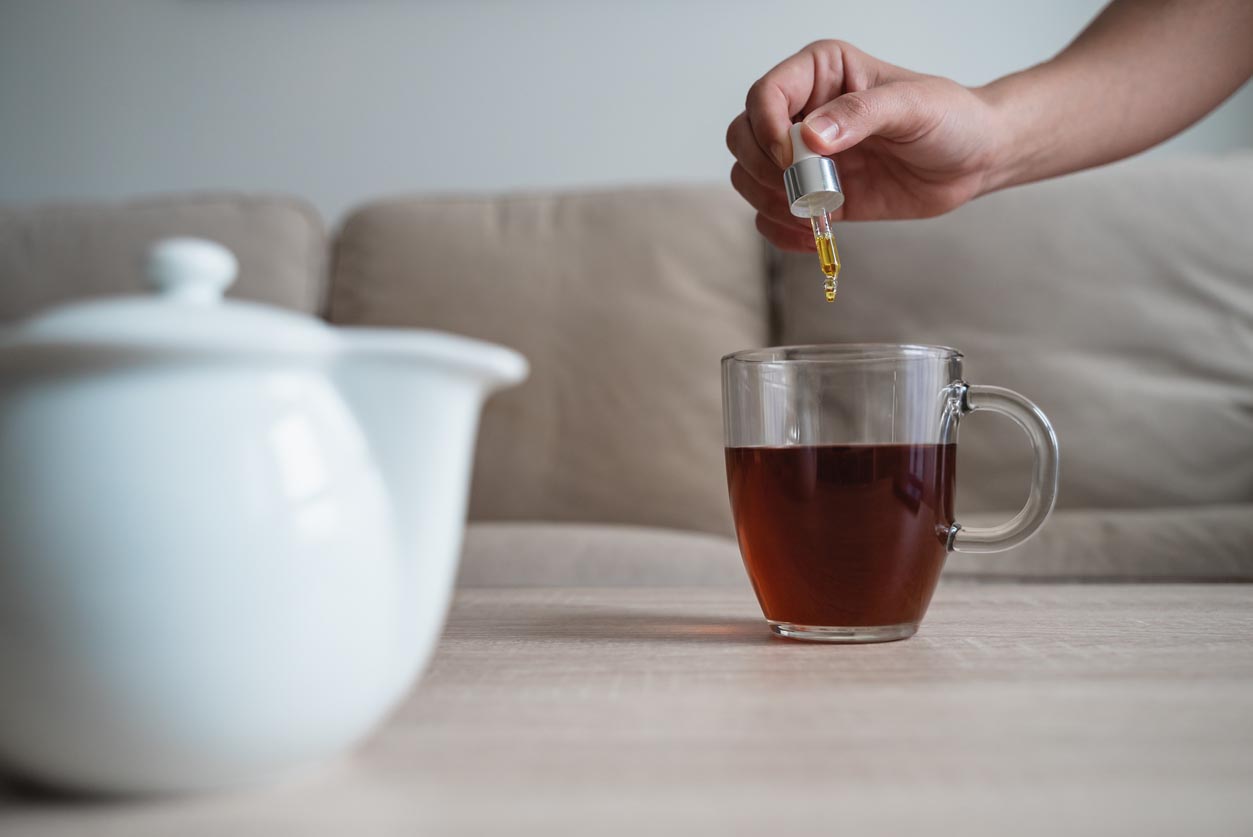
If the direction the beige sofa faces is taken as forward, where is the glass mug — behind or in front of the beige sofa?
in front

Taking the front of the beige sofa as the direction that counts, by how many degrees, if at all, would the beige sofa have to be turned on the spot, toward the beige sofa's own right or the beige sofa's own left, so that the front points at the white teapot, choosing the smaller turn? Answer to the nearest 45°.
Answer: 0° — it already faces it

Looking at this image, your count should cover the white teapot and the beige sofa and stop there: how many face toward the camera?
1

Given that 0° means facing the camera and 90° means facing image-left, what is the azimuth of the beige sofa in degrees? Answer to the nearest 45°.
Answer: approximately 0°

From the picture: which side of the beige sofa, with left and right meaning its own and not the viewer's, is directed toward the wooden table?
front
